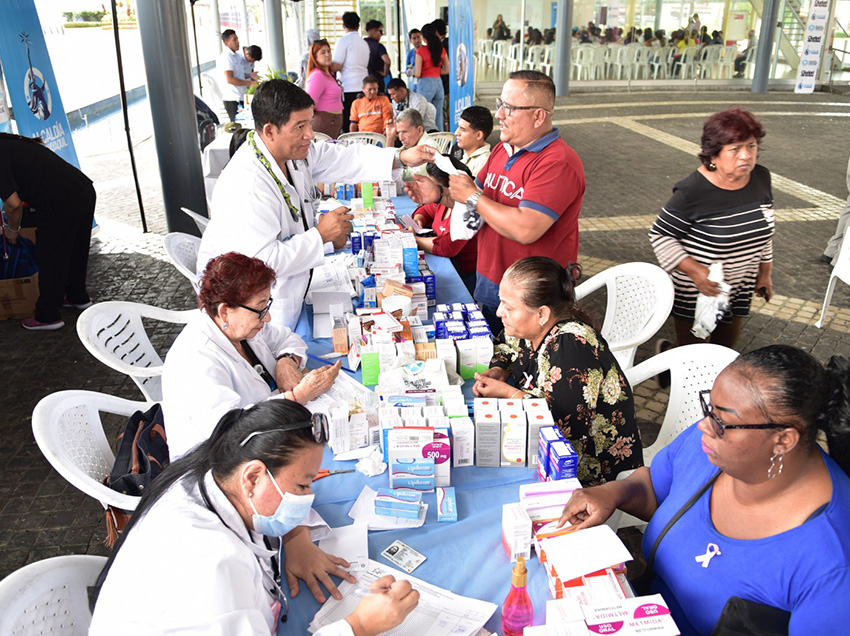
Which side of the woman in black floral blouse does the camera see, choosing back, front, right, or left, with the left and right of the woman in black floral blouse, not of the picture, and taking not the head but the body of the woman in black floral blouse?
left

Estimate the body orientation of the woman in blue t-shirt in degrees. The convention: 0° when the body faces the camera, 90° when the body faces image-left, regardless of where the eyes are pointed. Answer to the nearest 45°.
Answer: approximately 45°

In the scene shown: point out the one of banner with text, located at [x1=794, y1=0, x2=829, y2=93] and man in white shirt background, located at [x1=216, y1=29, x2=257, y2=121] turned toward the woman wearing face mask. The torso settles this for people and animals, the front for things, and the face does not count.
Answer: the banner with text

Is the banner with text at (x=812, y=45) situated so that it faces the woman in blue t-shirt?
yes

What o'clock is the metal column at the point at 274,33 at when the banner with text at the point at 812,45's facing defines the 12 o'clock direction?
The metal column is roughly at 2 o'clock from the banner with text.

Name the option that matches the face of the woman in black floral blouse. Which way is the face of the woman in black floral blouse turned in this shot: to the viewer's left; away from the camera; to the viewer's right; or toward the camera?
to the viewer's left

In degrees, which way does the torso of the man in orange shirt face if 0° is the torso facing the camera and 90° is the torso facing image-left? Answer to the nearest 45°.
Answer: approximately 0°

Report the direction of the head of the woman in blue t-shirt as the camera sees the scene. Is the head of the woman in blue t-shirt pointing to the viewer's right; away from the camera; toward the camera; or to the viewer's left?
to the viewer's left

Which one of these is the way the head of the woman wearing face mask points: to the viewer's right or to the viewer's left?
to the viewer's right

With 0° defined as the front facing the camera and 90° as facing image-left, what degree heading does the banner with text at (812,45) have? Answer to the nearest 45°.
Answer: approximately 0°

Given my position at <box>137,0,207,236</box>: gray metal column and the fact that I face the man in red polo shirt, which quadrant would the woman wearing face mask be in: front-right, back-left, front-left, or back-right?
front-right

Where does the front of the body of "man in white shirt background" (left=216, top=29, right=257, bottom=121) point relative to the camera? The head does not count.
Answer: to the viewer's right

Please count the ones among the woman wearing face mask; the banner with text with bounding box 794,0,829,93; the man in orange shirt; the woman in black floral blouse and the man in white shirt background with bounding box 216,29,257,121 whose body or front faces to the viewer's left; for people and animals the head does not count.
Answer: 1

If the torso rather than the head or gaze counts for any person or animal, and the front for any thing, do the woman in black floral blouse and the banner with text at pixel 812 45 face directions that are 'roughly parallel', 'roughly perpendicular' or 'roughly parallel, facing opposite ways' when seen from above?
roughly perpendicular

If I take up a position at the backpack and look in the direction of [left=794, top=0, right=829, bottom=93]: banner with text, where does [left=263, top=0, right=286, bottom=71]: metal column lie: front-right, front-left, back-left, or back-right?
front-left

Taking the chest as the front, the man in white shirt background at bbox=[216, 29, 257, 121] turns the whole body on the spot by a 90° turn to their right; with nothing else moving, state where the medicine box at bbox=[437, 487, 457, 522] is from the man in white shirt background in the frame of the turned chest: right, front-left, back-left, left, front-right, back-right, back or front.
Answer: front

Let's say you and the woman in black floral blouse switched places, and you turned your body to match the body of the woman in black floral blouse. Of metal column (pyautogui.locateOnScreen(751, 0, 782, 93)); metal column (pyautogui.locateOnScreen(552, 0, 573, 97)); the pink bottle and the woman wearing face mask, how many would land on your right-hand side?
2
